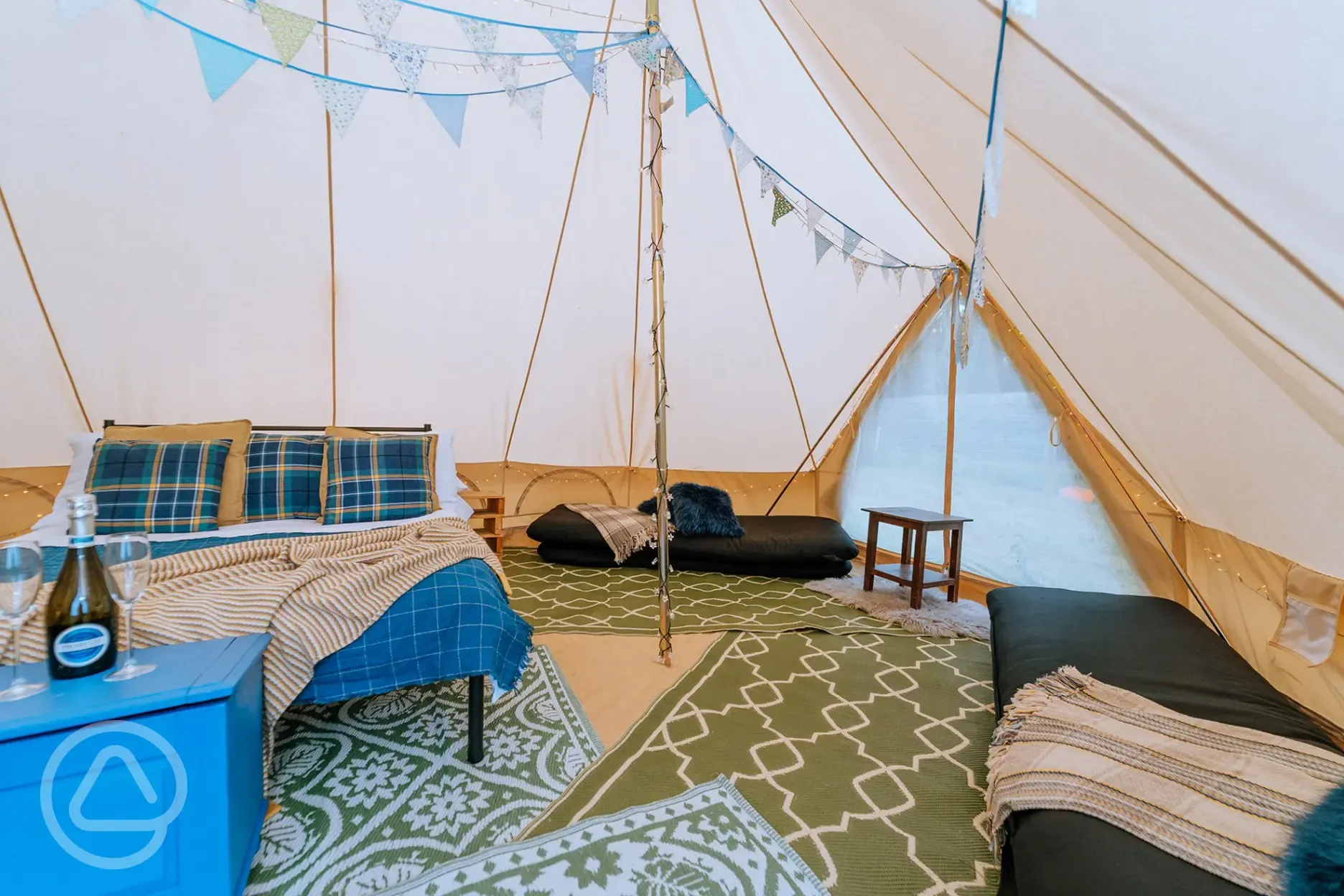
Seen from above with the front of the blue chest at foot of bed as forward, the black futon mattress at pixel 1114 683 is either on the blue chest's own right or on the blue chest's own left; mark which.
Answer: on the blue chest's own left

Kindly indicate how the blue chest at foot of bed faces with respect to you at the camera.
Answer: facing the viewer

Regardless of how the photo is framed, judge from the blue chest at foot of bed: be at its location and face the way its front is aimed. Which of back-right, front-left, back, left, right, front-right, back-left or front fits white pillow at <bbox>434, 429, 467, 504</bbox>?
back-left

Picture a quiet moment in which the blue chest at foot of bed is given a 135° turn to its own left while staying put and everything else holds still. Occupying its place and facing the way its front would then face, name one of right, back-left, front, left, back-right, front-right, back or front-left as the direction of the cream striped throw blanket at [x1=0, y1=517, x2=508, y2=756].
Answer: front

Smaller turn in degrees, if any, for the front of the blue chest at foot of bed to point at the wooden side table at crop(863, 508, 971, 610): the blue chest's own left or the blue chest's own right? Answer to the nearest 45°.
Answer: approximately 90° to the blue chest's own left

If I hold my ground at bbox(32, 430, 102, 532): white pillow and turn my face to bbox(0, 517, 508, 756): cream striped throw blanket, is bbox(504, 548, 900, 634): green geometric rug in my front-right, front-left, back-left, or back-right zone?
front-left

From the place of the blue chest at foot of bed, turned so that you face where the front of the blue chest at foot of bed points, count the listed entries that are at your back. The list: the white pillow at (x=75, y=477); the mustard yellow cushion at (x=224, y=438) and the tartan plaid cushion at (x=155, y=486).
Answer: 3

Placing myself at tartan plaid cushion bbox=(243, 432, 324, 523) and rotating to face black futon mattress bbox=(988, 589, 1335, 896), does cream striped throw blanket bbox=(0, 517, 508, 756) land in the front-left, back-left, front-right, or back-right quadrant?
front-right

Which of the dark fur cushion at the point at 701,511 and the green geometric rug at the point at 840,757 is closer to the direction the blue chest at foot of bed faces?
the green geometric rug

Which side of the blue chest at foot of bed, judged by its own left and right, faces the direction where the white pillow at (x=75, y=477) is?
back

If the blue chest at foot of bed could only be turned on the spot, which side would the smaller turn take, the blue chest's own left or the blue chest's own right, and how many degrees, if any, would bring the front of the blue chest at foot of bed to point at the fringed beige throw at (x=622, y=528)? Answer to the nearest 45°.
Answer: approximately 135° to the blue chest's own left

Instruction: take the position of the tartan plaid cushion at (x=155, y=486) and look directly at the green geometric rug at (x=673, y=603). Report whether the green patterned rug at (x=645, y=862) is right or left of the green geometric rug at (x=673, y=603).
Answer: right
